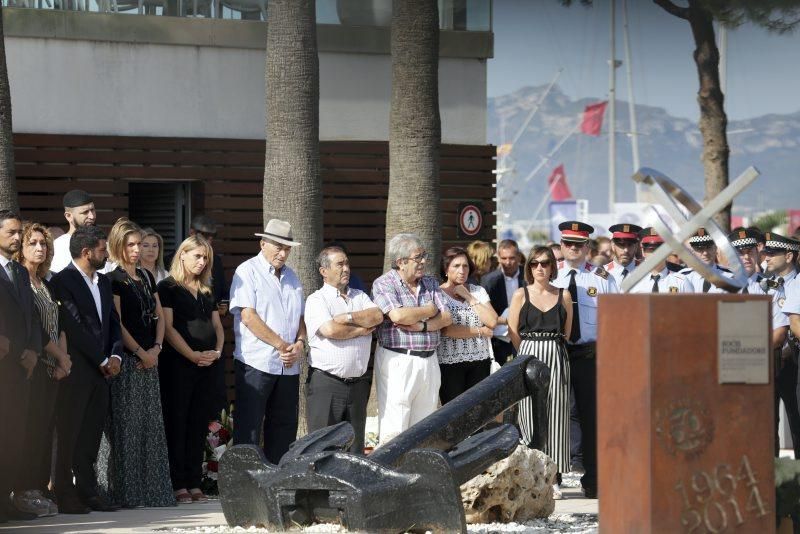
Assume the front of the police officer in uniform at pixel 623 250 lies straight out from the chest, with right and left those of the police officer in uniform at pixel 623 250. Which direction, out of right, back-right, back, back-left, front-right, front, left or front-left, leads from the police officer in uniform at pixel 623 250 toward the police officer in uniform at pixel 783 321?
left

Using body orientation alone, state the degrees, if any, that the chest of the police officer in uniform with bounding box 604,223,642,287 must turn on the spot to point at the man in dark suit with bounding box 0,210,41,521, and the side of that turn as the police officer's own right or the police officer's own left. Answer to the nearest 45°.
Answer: approximately 45° to the police officer's own right

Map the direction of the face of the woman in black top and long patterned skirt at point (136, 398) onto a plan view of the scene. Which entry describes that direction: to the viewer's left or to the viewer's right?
to the viewer's right

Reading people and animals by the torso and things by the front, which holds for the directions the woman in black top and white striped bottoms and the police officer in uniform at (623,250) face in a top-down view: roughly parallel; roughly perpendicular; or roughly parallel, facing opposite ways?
roughly parallel

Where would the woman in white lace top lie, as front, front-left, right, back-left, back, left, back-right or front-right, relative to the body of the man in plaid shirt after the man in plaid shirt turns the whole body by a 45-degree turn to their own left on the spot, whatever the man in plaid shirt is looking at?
front-left

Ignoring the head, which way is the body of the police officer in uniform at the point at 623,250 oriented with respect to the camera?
toward the camera

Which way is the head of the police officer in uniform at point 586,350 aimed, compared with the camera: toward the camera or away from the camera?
toward the camera

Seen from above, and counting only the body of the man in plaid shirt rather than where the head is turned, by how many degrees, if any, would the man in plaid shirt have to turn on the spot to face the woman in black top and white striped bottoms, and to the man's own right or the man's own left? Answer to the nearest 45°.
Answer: approximately 45° to the man's own left

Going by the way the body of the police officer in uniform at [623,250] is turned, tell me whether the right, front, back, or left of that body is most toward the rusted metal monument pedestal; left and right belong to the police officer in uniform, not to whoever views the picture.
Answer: front

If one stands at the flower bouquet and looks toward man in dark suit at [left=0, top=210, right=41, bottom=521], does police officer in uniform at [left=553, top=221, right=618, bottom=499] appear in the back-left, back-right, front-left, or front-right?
back-left

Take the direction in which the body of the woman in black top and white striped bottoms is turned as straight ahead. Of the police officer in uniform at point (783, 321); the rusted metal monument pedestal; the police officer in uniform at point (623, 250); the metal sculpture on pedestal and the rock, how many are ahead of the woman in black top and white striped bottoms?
3

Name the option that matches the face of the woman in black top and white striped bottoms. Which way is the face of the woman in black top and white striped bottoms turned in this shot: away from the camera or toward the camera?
toward the camera
